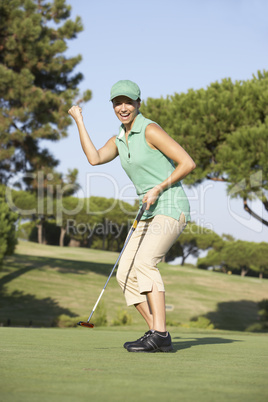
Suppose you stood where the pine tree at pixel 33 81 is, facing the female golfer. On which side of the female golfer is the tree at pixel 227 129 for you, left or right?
left

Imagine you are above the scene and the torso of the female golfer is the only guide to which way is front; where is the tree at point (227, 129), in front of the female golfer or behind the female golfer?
behind

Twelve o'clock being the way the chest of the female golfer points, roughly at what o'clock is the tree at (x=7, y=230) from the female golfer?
The tree is roughly at 4 o'clock from the female golfer.

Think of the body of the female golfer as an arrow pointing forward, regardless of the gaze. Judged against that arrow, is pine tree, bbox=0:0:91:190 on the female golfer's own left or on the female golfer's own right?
on the female golfer's own right

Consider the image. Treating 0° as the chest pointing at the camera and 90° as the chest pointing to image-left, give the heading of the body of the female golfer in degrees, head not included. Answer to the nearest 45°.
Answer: approximately 45°
